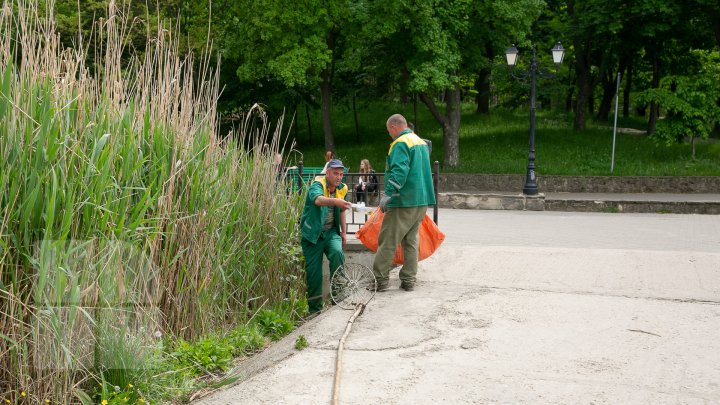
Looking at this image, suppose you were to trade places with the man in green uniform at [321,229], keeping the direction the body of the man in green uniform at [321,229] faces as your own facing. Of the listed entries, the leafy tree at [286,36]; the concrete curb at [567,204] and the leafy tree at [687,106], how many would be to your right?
0

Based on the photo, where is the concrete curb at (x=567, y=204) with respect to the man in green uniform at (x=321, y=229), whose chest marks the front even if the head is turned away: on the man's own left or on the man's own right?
on the man's own left

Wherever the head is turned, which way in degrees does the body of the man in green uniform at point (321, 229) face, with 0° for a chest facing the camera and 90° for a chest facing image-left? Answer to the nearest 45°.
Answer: approximately 315°

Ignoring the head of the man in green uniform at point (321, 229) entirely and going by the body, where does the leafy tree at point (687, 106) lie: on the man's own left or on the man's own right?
on the man's own left

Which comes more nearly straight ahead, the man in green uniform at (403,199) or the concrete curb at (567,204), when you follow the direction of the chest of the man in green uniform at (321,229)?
the man in green uniform

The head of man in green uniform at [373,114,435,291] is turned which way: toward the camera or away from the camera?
away from the camera

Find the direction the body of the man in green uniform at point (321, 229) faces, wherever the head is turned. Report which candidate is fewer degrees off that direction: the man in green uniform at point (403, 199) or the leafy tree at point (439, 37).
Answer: the man in green uniform

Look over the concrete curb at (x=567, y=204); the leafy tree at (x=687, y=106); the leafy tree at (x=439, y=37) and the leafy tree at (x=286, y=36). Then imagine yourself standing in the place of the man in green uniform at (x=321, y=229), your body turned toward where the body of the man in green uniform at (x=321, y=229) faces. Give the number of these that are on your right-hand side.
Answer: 0

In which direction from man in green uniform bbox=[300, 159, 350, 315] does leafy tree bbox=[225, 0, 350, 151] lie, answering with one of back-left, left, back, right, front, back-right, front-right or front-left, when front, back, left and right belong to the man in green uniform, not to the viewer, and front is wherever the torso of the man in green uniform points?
back-left

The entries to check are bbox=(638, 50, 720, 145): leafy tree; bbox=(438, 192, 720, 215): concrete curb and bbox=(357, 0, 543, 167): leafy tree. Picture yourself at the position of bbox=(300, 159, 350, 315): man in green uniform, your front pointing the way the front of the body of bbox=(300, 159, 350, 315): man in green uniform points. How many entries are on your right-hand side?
0

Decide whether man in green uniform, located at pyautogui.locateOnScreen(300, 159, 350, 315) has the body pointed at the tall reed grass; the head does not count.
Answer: no

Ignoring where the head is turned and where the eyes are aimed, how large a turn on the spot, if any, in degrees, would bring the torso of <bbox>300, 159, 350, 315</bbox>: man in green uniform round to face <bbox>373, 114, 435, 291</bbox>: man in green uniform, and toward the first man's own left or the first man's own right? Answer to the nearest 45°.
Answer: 0° — they already face them
